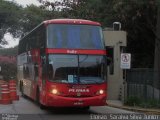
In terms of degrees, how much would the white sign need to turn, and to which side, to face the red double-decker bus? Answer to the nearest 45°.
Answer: approximately 45° to its right

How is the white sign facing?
toward the camera

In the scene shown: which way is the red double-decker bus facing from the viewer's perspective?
toward the camera

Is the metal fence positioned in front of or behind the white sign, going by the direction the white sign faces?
behind

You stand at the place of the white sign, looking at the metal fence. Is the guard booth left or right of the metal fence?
left

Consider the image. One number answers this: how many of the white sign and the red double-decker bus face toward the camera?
2
